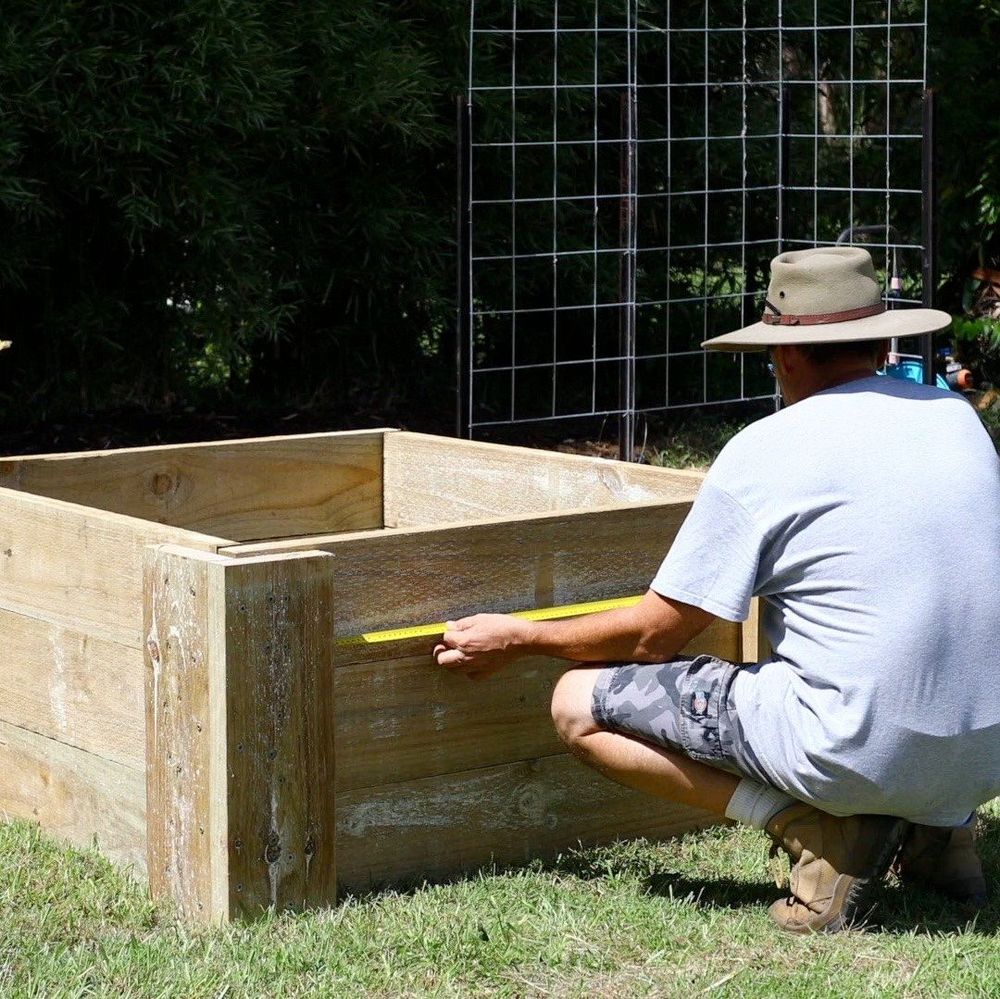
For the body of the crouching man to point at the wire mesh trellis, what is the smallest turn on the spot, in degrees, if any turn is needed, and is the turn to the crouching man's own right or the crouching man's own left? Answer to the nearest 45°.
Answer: approximately 45° to the crouching man's own right

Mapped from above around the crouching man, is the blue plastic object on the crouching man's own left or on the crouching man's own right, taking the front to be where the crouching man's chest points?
on the crouching man's own right

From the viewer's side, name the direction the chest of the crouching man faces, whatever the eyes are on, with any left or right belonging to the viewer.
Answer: facing away from the viewer and to the left of the viewer

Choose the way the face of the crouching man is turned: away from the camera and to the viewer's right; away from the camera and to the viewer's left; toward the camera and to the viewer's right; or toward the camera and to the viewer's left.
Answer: away from the camera and to the viewer's left
